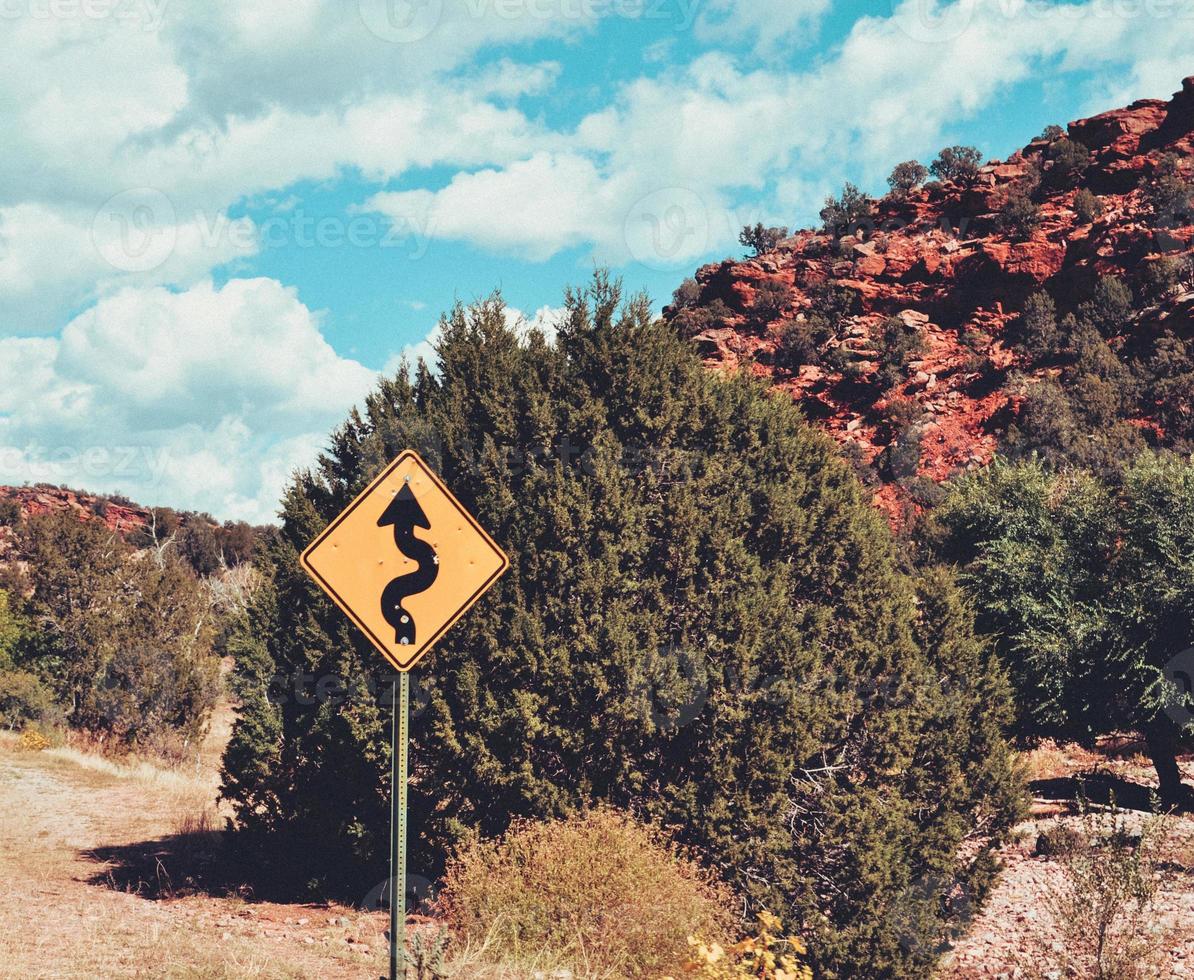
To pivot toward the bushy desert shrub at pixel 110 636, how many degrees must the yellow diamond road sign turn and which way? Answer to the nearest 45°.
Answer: approximately 180°

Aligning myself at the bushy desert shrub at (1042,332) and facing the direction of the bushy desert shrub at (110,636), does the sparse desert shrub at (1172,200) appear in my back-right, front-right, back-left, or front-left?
back-left

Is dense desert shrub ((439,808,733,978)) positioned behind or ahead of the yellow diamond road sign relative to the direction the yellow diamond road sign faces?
behind

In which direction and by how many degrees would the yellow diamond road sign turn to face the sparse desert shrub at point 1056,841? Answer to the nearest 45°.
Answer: approximately 135° to its left

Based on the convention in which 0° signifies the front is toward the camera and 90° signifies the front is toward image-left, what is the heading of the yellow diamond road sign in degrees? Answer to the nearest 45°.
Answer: approximately 0°

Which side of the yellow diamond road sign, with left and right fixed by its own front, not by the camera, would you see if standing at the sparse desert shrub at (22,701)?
back

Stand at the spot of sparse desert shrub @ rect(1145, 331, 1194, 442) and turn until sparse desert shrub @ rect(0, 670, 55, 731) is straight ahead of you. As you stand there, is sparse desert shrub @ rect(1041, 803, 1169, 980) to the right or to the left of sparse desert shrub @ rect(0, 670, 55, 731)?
left

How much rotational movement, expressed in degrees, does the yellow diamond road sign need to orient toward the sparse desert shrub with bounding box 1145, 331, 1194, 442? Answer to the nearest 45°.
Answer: approximately 135° to its left
